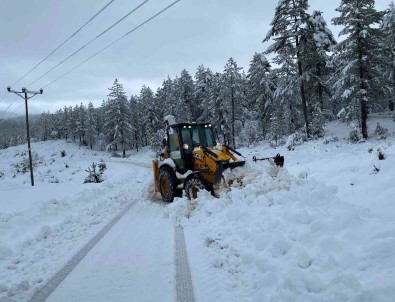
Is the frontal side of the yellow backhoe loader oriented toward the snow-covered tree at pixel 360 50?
no

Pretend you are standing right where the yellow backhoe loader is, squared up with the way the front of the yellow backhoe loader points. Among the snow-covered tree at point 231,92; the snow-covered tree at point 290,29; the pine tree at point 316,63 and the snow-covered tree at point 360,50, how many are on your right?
0

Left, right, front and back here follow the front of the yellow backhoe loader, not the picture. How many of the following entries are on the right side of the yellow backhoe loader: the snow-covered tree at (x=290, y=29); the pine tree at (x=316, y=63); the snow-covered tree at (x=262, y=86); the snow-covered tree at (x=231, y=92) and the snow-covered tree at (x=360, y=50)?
0

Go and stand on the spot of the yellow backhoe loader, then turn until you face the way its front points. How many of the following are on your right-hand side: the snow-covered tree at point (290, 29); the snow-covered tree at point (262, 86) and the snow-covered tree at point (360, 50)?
0

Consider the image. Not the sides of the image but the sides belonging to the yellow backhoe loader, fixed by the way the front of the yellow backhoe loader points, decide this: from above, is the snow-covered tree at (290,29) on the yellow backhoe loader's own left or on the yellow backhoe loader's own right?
on the yellow backhoe loader's own left

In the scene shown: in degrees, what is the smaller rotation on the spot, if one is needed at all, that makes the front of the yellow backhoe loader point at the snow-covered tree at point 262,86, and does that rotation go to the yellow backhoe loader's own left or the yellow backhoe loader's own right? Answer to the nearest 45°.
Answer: approximately 135° to the yellow backhoe loader's own left

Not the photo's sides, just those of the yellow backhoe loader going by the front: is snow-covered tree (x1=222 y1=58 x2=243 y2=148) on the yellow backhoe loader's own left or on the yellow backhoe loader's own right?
on the yellow backhoe loader's own left

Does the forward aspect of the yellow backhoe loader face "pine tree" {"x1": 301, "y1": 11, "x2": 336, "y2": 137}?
no
